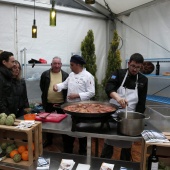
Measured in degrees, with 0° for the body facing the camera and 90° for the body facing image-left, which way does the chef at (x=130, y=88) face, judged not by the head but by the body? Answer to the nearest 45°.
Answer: approximately 0°

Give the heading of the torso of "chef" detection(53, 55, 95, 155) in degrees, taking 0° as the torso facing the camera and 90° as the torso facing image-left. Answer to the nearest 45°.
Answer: approximately 45°

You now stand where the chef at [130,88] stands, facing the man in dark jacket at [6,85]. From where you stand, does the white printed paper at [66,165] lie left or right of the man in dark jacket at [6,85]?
left

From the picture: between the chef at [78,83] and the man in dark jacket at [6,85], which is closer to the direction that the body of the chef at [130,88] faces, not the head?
the man in dark jacket
